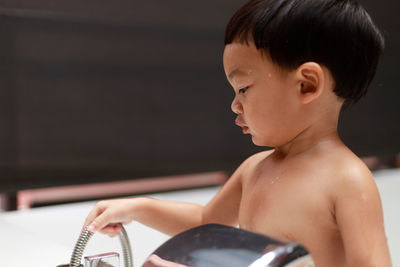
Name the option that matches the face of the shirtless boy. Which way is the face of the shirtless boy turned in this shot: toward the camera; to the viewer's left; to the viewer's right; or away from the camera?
to the viewer's left

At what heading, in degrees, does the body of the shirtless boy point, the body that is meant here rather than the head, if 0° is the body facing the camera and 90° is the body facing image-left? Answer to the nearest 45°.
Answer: approximately 45°
